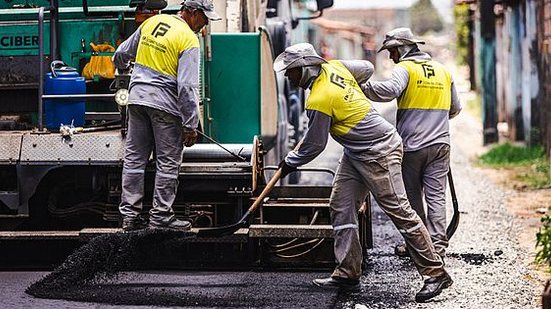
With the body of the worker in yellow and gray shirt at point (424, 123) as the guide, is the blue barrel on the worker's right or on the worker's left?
on the worker's left

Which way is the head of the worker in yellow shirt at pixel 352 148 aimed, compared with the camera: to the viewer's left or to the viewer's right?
to the viewer's left

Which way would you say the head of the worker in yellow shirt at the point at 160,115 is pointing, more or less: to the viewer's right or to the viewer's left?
to the viewer's right

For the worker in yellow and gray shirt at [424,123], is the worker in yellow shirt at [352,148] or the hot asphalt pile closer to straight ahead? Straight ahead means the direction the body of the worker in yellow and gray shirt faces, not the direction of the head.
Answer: the hot asphalt pile

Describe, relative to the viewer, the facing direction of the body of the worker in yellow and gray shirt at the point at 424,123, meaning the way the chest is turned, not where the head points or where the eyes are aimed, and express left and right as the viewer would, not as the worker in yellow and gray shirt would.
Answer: facing away from the viewer and to the left of the viewer

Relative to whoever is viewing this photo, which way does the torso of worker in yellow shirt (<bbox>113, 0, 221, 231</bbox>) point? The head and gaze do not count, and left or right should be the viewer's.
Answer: facing away from the viewer and to the right of the viewer

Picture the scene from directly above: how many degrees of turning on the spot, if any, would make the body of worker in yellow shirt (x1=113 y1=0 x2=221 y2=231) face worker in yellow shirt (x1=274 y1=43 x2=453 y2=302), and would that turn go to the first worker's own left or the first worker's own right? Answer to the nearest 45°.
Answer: approximately 90° to the first worker's own right
